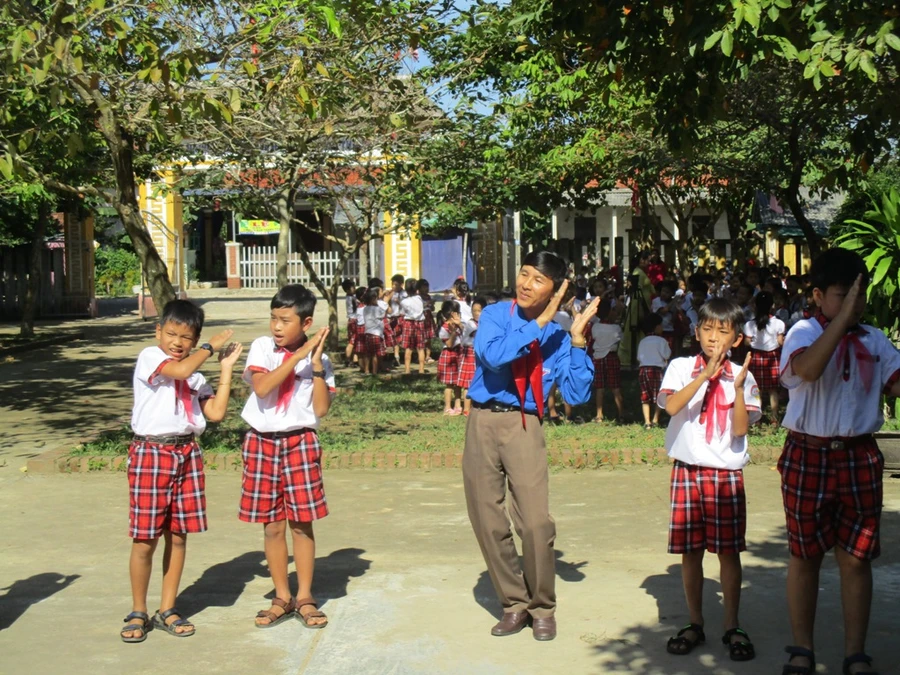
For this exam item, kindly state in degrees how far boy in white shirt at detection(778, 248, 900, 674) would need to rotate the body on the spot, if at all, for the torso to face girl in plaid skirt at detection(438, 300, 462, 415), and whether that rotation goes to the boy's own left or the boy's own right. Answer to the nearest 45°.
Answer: approximately 135° to the boy's own right

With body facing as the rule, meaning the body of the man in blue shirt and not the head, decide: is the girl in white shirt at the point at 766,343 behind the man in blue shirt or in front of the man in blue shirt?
behind

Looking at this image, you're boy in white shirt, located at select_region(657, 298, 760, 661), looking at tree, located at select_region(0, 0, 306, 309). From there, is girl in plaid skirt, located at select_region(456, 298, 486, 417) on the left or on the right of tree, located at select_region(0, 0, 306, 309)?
right

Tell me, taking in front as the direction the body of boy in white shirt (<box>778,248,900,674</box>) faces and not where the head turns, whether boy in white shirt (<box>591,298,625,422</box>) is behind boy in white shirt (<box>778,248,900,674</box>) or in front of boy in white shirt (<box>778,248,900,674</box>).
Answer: behind

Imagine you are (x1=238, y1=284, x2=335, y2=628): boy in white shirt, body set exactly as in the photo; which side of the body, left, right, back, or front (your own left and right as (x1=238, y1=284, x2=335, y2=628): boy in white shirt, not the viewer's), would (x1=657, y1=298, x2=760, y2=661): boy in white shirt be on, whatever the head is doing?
left

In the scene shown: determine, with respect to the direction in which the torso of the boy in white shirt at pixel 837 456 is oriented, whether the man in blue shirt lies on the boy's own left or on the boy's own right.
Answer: on the boy's own right

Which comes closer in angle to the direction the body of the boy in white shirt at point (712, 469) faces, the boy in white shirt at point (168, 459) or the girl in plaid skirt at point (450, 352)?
the boy in white shirt
